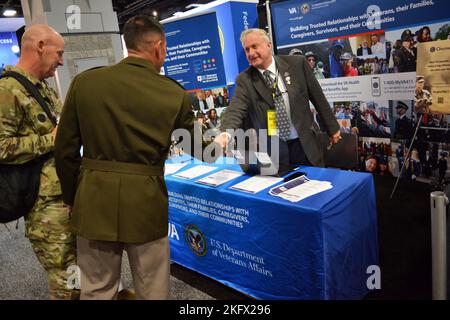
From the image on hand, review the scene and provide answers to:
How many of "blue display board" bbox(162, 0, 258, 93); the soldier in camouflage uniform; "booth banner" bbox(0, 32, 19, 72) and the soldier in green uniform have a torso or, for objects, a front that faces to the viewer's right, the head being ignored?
1

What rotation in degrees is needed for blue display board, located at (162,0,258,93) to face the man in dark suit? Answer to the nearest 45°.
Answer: approximately 45° to its left

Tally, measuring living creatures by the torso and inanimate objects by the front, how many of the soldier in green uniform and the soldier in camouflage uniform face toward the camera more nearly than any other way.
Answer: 0

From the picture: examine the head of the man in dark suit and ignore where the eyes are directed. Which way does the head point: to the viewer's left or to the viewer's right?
to the viewer's left

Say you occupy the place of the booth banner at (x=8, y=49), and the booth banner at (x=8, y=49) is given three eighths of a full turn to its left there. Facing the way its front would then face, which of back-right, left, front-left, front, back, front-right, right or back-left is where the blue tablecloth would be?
back-right

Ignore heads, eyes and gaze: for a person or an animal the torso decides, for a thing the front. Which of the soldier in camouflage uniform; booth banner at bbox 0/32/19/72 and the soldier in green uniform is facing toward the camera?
the booth banner

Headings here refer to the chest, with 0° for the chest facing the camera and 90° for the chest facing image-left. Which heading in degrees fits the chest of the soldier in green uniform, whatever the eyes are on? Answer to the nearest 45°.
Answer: approximately 180°

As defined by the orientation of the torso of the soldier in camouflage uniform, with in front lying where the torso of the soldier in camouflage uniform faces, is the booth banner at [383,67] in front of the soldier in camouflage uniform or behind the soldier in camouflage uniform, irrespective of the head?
in front

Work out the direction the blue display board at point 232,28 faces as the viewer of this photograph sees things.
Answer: facing the viewer and to the left of the viewer

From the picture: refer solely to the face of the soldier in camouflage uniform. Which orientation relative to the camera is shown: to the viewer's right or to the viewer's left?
to the viewer's right

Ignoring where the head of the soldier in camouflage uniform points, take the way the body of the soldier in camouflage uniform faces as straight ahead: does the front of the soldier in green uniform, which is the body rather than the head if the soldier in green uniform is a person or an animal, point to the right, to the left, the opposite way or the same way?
to the left

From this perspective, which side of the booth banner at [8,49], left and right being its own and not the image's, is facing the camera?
front

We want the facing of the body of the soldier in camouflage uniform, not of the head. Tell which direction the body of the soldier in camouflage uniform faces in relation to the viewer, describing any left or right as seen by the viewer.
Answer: facing to the right of the viewer
